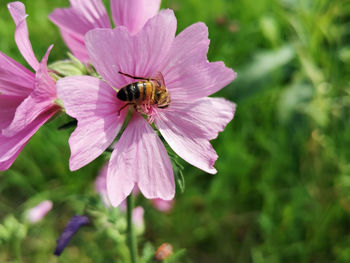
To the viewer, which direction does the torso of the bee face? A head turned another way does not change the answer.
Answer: to the viewer's right
